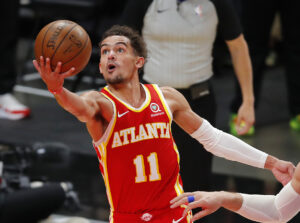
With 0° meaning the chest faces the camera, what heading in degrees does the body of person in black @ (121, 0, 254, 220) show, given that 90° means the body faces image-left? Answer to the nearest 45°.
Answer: approximately 0°

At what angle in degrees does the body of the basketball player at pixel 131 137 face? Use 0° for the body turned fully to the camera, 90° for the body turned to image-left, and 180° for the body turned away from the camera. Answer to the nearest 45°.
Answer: approximately 0°

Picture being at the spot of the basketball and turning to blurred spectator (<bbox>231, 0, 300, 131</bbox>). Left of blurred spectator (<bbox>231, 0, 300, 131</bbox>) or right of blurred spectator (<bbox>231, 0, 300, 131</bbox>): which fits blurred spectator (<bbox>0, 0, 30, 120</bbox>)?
left

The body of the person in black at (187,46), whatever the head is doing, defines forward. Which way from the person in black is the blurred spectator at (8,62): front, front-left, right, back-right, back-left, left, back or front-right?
back-right
